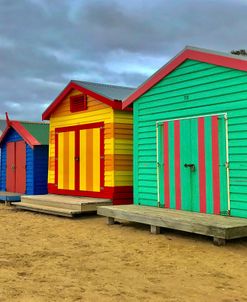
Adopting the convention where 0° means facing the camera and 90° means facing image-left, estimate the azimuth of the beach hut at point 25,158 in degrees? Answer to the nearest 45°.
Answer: approximately 45°

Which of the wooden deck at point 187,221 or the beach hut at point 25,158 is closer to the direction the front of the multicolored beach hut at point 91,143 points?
the wooden deck

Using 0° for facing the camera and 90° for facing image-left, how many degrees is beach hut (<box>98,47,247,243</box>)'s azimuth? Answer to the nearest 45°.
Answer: approximately 45°
